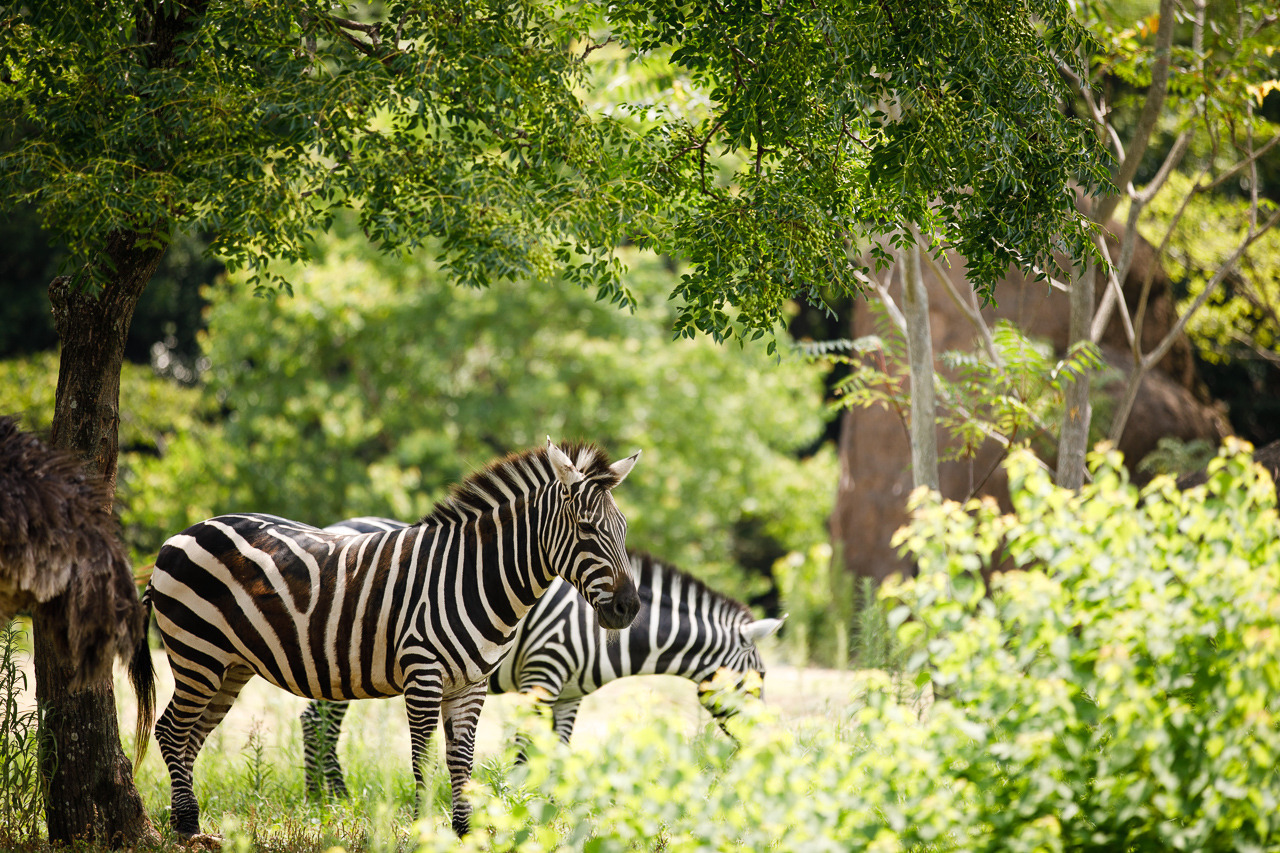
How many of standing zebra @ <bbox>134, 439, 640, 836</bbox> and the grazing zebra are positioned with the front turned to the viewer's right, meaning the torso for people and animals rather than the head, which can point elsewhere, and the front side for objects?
2

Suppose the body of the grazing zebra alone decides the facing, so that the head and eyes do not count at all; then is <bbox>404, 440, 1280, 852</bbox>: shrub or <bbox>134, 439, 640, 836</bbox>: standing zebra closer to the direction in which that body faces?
the shrub

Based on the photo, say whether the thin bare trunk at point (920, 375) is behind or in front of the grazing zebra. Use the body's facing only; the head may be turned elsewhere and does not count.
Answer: in front

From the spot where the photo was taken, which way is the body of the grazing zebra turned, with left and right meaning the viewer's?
facing to the right of the viewer

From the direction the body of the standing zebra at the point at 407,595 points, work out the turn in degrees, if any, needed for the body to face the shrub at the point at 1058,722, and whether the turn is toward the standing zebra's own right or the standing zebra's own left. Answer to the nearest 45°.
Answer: approximately 45° to the standing zebra's own right

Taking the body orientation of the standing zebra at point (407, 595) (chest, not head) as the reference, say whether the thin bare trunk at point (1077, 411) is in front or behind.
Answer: in front

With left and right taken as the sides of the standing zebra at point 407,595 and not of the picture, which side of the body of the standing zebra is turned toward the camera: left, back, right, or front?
right
